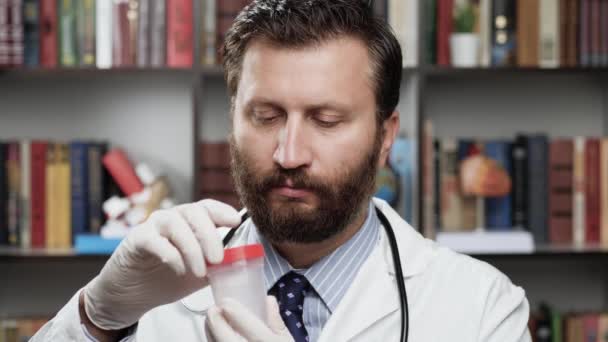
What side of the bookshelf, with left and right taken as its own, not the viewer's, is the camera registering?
front
